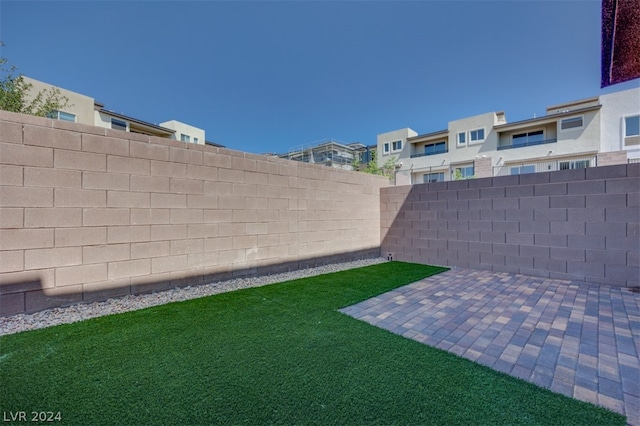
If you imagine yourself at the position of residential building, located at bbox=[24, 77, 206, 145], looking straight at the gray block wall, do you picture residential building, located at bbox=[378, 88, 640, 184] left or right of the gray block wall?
left

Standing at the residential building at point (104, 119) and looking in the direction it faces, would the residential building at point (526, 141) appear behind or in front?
in front

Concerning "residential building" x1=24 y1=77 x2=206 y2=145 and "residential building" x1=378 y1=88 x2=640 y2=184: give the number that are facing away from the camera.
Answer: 0

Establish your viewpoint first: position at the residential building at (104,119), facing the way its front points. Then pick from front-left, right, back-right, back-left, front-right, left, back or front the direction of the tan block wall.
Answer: front-right

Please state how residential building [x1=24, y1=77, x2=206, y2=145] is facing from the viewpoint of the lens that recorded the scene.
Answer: facing the viewer and to the right of the viewer

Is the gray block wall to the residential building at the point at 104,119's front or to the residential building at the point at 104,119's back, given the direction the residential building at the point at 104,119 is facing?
to the front

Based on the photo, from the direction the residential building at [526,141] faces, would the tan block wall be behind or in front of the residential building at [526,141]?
in front

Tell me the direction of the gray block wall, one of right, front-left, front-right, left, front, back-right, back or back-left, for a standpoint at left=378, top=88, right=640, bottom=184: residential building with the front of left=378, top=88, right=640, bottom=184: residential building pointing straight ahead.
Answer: front-left

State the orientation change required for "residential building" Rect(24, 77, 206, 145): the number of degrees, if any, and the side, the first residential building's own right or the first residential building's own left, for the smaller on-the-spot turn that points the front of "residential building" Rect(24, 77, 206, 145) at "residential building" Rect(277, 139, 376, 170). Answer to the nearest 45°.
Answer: approximately 45° to the first residential building's own left

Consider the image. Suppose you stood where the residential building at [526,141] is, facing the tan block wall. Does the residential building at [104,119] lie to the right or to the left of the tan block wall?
right
